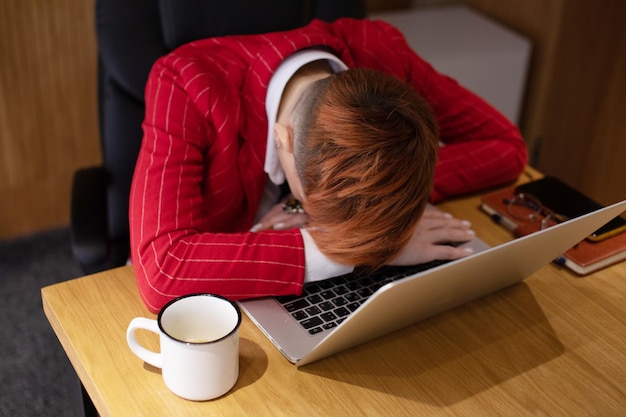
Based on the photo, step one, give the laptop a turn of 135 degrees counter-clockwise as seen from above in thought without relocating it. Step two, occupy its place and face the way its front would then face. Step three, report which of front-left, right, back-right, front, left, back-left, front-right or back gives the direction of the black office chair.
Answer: back-right

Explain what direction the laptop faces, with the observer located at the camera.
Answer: facing away from the viewer and to the left of the viewer
